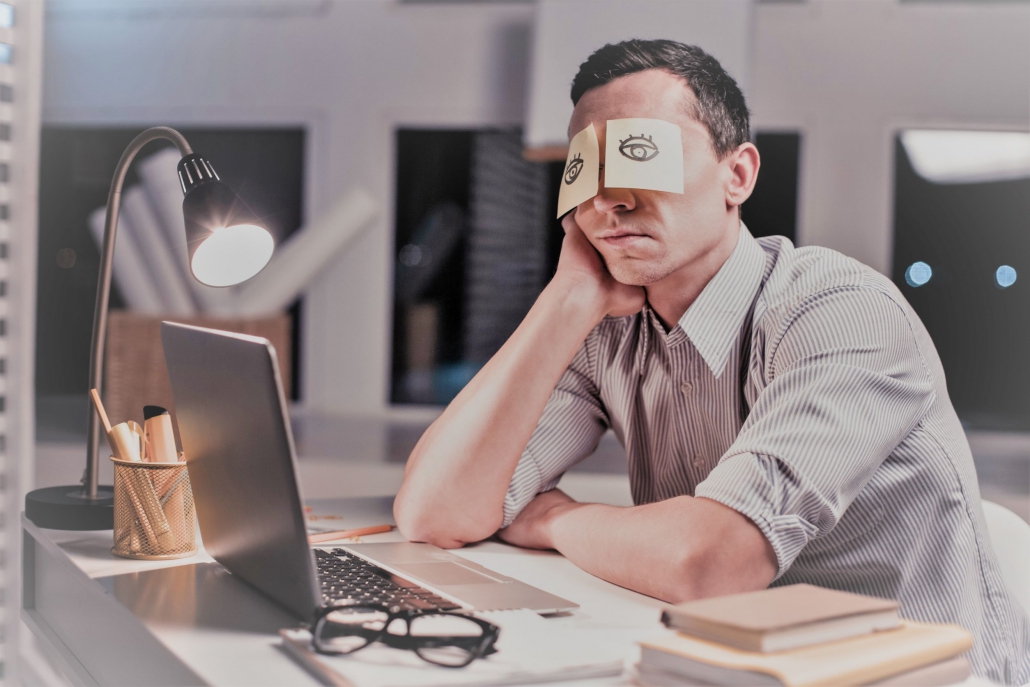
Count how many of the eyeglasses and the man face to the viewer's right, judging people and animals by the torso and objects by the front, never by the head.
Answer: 0

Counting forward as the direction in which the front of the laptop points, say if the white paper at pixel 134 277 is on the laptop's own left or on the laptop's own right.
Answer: on the laptop's own left

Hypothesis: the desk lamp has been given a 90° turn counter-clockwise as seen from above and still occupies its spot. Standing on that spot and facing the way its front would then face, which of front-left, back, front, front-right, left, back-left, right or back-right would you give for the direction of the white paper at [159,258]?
front-left

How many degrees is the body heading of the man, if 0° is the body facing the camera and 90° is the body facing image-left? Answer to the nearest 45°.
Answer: approximately 45°

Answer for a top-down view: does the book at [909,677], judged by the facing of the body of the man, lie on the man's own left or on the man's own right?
on the man's own left

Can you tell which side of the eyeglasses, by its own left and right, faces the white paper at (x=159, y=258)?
back

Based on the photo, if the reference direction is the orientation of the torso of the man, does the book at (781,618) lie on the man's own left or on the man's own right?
on the man's own left

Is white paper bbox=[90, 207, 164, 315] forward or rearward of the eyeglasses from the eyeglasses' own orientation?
rearward

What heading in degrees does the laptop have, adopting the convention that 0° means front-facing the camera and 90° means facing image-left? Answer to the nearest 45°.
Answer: approximately 225°

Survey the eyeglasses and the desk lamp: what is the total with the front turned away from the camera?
0

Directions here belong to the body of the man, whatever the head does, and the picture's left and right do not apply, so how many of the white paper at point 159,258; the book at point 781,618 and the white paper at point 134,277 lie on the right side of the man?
2

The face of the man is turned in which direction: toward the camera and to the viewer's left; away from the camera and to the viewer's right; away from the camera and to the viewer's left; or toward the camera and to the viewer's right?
toward the camera and to the viewer's left
